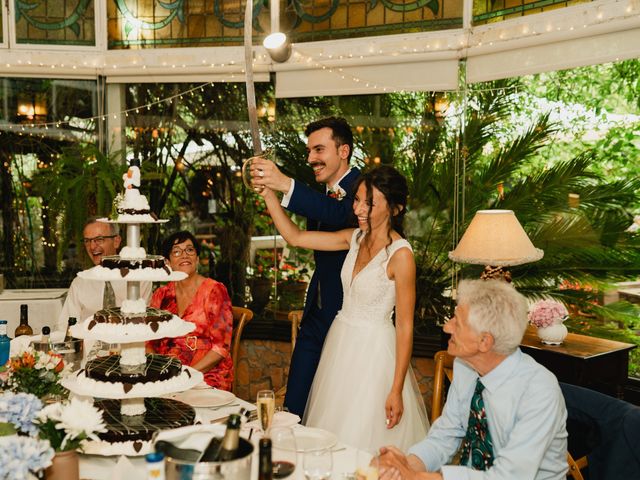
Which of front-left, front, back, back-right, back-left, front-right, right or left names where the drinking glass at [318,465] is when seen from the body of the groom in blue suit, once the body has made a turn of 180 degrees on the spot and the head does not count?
back-right

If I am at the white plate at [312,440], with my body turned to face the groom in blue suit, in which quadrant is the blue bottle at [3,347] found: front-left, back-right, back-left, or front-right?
front-left

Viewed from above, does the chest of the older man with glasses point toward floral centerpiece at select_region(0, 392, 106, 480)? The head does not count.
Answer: yes

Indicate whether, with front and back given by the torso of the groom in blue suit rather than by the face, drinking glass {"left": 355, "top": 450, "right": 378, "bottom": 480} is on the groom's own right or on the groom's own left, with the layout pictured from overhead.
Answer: on the groom's own left

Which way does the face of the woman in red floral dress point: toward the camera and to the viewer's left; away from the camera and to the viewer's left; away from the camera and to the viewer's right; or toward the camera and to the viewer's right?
toward the camera and to the viewer's right

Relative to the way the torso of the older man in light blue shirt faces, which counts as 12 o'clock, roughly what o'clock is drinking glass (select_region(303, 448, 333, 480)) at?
The drinking glass is roughly at 12 o'clock from the older man in light blue shirt.

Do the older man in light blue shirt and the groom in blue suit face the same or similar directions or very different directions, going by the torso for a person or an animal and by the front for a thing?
same or similar directions

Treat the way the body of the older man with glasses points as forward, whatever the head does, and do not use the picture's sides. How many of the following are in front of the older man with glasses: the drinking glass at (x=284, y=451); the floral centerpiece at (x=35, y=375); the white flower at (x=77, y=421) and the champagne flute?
4

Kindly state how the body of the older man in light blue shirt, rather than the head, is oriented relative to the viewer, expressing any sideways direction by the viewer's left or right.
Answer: facing the viewer and to the left of the viewer

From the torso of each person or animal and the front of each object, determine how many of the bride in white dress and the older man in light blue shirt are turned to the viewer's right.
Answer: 0

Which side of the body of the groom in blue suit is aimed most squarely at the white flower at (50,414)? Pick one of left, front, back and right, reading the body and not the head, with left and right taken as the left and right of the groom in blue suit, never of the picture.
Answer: front

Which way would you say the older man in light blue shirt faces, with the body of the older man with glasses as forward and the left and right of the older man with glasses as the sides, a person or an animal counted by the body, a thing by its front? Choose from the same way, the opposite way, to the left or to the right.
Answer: to the right

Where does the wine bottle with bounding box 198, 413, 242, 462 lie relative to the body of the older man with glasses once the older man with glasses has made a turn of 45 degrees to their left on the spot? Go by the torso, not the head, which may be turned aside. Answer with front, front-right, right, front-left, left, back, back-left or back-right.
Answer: front-right

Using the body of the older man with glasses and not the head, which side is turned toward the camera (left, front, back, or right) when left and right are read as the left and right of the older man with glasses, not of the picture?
front

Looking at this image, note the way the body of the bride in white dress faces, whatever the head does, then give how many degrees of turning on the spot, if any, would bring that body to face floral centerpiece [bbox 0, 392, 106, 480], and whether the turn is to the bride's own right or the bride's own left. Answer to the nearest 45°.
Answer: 0° — they already face it

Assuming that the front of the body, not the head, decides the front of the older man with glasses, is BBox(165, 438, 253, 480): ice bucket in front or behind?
in front

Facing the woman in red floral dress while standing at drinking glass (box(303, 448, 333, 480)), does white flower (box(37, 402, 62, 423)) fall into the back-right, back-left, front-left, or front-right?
front-left
